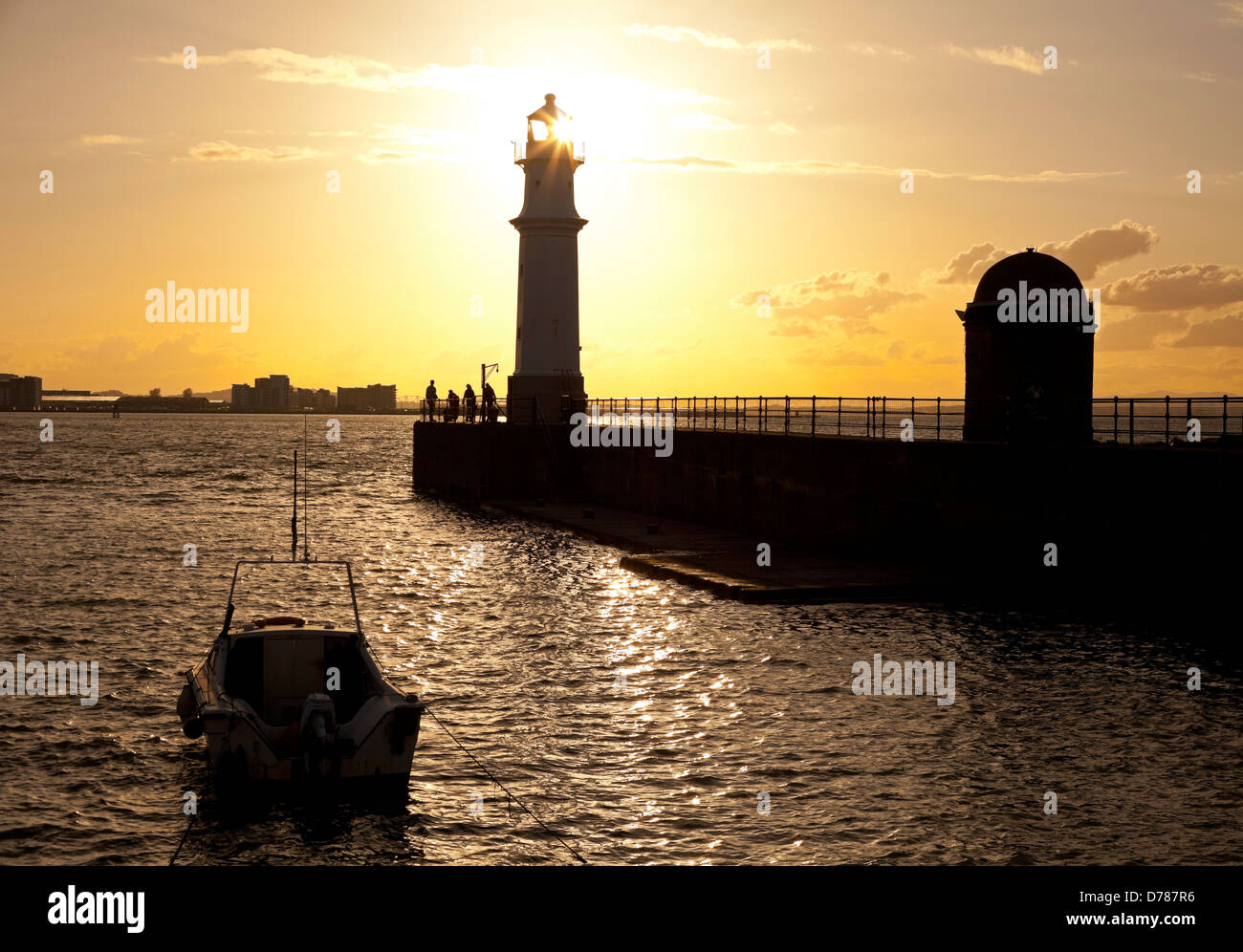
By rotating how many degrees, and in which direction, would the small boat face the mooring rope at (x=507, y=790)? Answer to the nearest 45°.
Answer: approximately 90° to its right

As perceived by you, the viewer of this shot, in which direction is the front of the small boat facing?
facing away from the viewer
